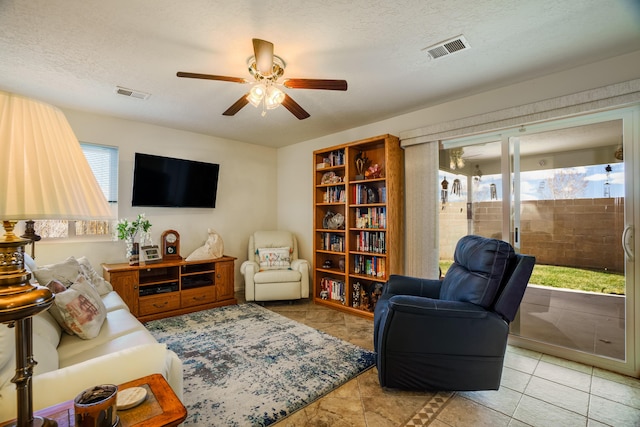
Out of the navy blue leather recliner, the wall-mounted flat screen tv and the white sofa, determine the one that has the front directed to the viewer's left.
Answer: the navy blue leather recliner

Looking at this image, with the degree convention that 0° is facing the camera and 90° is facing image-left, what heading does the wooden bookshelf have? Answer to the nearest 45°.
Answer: approximately 45°

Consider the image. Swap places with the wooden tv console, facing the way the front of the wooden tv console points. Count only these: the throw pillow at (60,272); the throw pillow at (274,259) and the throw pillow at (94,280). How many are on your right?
2

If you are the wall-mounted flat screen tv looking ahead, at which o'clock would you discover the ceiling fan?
The ceiling fan is roughly at 1 o'clock from the wall-mounted flat screen tv.

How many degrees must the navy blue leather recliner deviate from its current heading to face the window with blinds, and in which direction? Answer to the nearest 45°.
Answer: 0° — it already faces it

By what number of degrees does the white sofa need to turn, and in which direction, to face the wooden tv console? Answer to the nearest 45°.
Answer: approximately 90° to its left

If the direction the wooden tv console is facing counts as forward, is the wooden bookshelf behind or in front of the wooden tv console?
in front

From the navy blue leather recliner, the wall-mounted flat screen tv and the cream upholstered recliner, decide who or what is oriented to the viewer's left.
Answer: the navy blue leather recliner

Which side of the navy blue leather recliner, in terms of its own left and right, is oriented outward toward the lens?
left

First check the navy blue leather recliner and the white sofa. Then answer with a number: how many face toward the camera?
0

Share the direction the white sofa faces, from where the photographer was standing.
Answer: facing to the right of the viewer

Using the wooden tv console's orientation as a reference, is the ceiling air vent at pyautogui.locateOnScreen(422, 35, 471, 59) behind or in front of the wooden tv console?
in front
